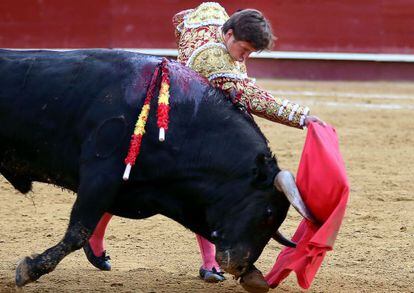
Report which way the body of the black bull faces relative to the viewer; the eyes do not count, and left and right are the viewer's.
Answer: facing to the right of the viewer
